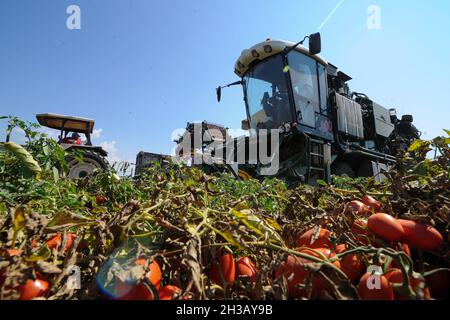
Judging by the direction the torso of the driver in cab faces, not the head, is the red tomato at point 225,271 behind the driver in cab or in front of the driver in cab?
in front

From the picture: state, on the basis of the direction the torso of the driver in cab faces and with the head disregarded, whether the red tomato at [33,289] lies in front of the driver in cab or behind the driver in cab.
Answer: in front

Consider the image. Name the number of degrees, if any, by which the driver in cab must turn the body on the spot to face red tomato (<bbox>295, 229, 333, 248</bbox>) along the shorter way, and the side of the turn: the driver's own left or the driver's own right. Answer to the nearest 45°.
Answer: approximately 45° to the driver's own left

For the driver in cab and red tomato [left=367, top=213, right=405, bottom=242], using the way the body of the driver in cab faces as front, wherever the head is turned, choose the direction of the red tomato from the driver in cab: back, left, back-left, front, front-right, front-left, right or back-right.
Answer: front-left

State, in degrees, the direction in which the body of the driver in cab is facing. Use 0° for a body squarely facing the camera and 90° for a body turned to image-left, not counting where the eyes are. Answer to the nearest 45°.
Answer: approximately 45°

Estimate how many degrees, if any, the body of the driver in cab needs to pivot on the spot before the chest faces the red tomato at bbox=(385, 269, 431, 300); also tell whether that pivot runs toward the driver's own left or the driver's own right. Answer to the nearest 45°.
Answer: approximately 45° to the driver's own left
